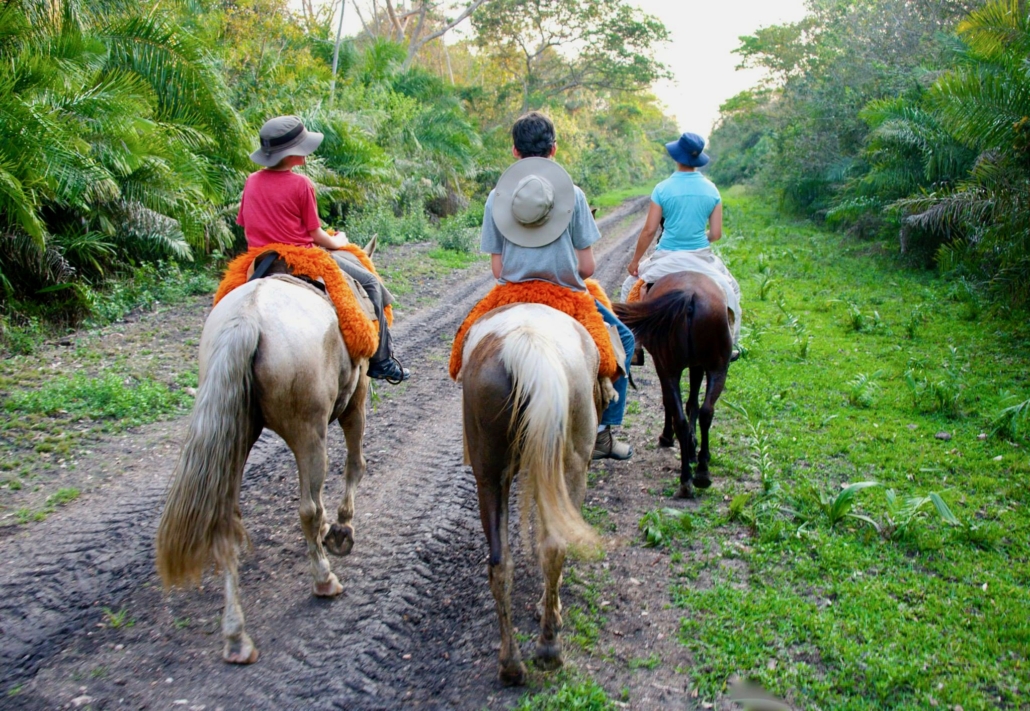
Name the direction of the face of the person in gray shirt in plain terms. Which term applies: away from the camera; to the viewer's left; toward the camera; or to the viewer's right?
away from the camera

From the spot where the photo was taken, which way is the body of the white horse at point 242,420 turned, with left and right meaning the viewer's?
facing away from the viewer and to the right of the viewer

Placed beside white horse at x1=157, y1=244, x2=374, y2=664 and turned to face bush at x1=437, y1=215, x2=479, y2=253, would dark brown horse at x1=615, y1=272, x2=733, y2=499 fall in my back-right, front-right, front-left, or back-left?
front-right

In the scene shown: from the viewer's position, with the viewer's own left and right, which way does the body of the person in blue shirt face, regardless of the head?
facing away from the viewer

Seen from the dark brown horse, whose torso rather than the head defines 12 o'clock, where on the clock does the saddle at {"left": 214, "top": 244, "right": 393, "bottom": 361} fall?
The saddle is roughly at 8 o'clock from the dark brown horse.

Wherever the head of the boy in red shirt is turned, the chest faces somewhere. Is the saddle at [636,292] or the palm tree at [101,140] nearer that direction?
the saddle

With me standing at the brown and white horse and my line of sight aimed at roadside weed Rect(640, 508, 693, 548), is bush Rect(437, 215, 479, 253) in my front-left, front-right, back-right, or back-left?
front-left

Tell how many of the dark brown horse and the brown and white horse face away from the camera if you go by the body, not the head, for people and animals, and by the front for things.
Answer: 2

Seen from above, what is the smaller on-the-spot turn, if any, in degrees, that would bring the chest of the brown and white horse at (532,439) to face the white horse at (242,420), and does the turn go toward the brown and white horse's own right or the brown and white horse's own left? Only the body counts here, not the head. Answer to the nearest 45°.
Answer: approximately 90° to the brown and white horse's own left

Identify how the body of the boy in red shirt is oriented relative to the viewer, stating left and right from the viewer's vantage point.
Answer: facing away from the viewer and to the right of the viewer

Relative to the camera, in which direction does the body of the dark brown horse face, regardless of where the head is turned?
away from the camera

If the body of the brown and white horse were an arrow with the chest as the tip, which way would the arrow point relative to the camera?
away from the camera

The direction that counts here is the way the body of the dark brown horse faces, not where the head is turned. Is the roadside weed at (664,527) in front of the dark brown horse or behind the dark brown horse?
behind

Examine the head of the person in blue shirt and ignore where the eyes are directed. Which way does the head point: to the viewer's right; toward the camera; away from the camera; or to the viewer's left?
away from the camera

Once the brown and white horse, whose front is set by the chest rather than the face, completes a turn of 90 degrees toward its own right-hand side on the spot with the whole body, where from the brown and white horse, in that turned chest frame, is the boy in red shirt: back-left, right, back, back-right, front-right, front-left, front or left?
back-left

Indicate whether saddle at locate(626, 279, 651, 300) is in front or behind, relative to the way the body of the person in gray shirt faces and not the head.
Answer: in front

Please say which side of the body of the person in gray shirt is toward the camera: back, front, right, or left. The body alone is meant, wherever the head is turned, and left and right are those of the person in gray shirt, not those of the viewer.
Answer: back
